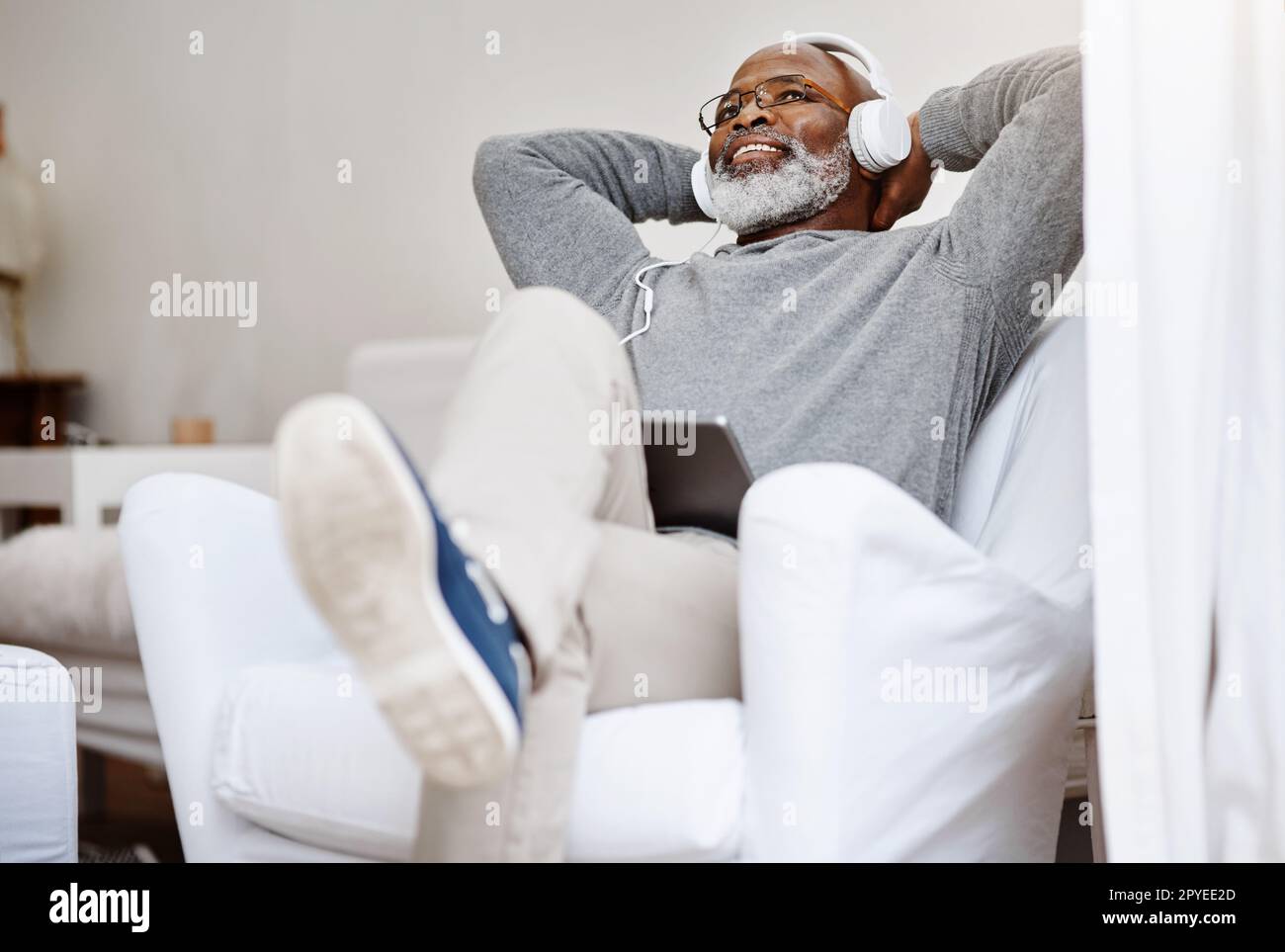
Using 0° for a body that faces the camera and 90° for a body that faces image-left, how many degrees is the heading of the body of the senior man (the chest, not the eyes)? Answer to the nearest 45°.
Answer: approximately 45°
